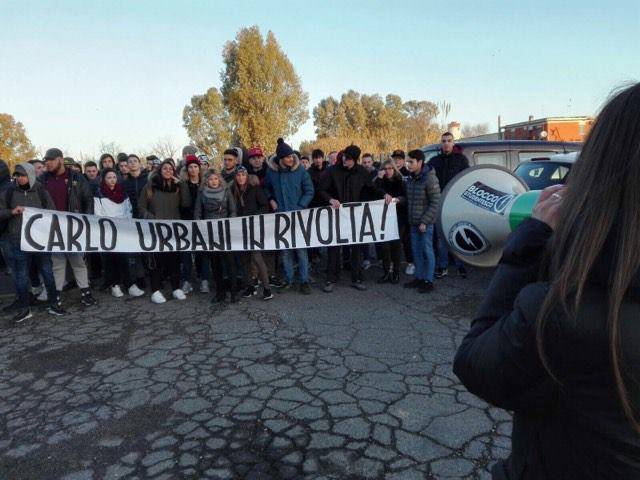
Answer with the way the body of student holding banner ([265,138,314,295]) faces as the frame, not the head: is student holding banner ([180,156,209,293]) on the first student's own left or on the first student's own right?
on the first student's own right

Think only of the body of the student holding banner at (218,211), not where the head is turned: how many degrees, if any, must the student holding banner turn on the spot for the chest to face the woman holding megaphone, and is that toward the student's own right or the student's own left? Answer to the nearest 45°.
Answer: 0° — they already face them

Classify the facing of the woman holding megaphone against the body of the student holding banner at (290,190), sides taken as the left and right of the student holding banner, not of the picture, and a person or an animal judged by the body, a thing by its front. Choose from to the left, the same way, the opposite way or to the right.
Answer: the opposite way

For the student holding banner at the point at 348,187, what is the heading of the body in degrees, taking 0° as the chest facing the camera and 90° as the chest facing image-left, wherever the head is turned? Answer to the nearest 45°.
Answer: approximately 0°

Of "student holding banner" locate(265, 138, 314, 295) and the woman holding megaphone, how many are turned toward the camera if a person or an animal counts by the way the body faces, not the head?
1

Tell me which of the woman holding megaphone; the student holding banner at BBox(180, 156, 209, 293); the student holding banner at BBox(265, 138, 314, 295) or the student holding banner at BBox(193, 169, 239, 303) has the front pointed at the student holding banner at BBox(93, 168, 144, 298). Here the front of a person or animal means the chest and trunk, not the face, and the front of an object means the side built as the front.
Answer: the woman holding megaphone

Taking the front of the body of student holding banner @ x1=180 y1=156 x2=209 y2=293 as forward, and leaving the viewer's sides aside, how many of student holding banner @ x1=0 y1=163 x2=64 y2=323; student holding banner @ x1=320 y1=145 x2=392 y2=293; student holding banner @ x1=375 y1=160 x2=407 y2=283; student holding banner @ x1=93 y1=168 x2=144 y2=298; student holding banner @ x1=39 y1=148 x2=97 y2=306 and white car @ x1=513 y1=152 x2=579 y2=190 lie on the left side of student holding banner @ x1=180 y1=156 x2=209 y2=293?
3

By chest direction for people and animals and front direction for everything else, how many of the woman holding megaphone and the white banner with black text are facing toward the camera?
1

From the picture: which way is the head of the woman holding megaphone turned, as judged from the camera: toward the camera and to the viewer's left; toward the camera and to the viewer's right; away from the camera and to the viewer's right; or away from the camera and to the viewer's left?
away from the camera and to the viewer's left

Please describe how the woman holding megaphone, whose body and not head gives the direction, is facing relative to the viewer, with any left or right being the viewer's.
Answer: facing away from the viewer and to the left of the viewer
